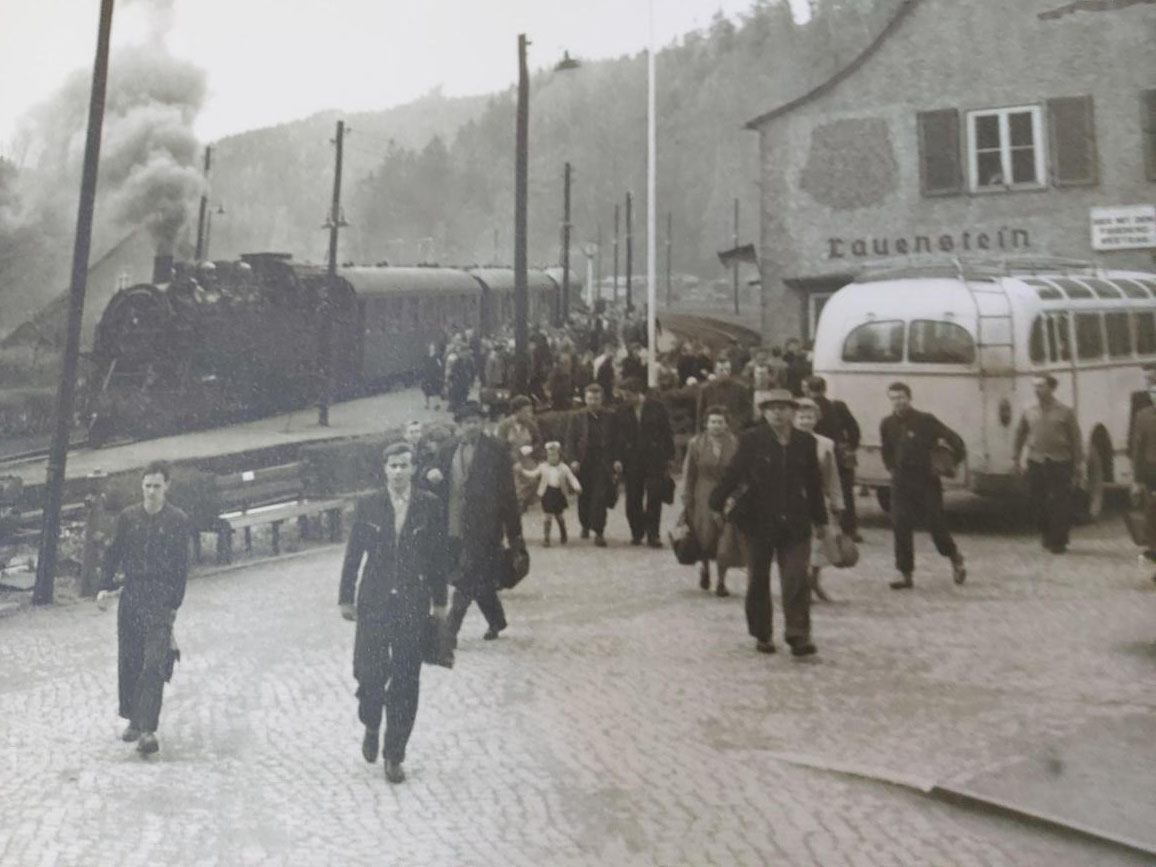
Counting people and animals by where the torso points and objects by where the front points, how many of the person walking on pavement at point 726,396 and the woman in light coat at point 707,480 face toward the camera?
2

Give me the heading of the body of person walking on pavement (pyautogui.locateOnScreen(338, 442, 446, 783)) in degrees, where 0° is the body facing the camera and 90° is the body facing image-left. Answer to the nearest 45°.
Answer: approximately 0°

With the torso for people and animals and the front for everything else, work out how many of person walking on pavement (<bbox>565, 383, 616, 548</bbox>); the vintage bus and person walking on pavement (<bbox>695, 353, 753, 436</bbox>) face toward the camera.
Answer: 2
